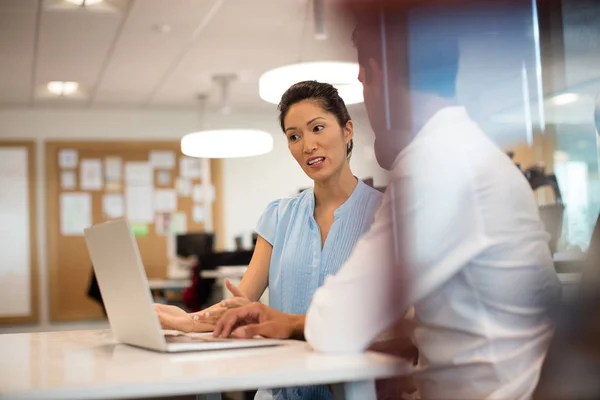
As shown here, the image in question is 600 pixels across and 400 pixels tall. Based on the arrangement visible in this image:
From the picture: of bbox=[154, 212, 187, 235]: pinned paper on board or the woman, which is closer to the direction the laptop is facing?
the woman

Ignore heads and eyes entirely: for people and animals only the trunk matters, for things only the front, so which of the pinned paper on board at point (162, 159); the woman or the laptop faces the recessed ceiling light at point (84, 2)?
the pinned paper on board

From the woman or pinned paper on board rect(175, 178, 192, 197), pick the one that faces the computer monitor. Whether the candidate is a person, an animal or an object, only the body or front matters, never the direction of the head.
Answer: the pinned paper on board

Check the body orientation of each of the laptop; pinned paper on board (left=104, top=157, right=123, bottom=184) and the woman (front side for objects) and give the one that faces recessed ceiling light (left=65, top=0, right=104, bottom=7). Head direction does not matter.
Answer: the pinned paper on board

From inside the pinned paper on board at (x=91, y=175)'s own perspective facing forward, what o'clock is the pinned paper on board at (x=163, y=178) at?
the pinned paper on board at (x=163, y=178) is roughly at 9 o'clock from the pinned paper on board at (x=91, y=175).

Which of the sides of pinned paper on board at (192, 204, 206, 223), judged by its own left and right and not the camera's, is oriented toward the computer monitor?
front

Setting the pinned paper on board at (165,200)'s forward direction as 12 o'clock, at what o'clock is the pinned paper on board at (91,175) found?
the pinned paper on board at (91,175) is roughly at 3 o'clock from the pinned paper on board at (165,200).

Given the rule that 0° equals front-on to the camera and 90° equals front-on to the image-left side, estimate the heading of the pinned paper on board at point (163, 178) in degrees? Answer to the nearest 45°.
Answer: approximately 0°
